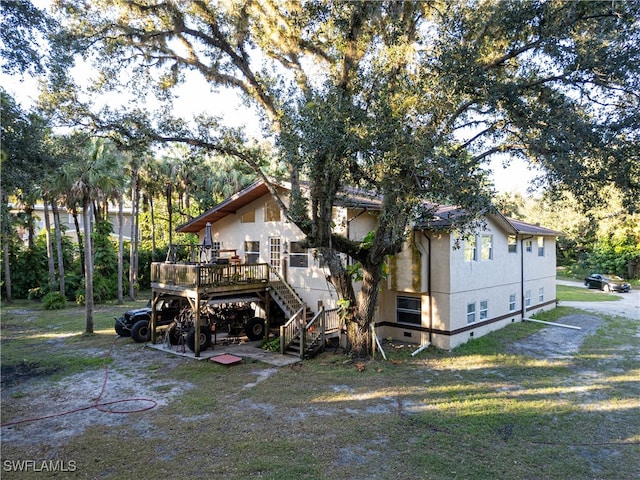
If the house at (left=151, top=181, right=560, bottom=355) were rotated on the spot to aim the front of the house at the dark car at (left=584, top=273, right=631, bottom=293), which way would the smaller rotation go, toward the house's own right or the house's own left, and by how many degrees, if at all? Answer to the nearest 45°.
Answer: approximately 180°

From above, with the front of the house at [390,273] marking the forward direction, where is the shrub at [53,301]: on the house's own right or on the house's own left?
on the house's own right

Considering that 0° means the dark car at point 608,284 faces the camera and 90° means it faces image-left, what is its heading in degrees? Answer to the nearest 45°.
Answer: approximately 315°

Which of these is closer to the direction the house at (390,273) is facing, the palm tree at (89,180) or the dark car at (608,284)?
the palm tree

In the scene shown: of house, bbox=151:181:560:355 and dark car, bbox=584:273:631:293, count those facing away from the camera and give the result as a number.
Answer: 0
